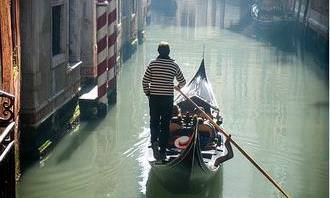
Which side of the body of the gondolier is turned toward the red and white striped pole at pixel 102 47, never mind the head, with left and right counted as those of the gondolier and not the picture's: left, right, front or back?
front

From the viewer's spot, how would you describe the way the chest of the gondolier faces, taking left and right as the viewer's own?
facing away from the viewer

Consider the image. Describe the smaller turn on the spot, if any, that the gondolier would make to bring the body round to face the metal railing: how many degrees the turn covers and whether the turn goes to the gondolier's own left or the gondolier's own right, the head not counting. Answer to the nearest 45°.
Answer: approximately 135° to the gondolier's own left

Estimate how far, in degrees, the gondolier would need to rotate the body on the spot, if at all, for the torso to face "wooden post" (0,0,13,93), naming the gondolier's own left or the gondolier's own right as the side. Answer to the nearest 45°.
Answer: approximately 90° to the gondolier's own left

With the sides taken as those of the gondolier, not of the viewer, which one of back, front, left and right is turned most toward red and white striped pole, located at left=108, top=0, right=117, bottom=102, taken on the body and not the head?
front
